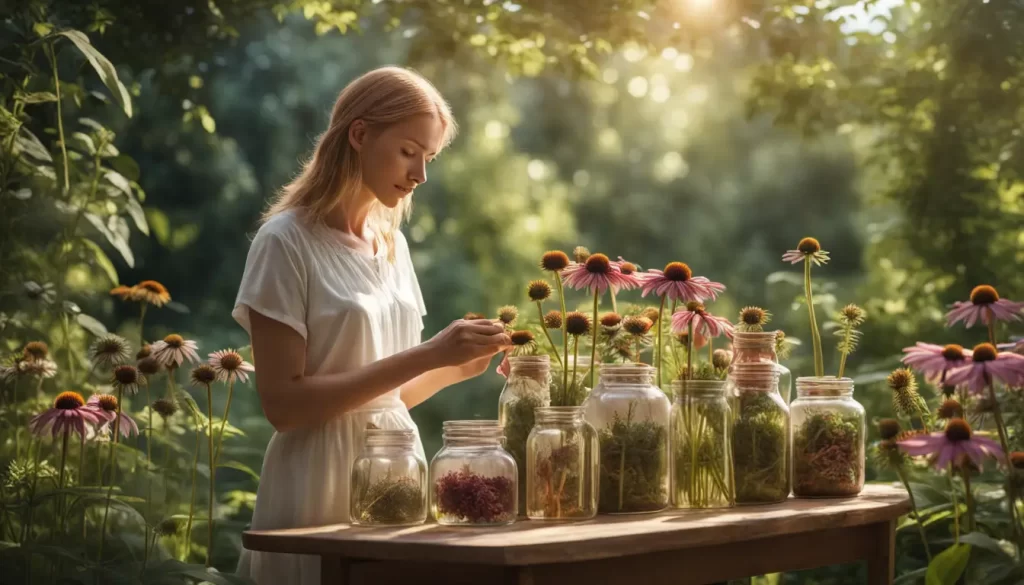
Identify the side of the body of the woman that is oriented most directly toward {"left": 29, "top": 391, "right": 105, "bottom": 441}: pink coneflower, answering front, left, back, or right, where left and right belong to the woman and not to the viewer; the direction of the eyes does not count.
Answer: back

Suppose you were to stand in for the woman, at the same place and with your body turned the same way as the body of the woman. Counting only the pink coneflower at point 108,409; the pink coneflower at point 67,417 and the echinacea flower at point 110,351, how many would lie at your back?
3

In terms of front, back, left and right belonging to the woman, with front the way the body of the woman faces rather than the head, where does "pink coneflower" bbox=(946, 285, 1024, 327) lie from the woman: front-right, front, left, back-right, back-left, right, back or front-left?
front-left

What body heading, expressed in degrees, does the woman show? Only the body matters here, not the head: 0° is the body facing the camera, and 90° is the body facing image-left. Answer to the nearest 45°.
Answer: approximately 315°

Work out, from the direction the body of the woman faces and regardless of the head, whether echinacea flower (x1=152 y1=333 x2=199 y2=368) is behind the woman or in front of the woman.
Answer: behind

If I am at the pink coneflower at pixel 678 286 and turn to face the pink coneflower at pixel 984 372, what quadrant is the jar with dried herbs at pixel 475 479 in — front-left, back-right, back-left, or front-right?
back-right
